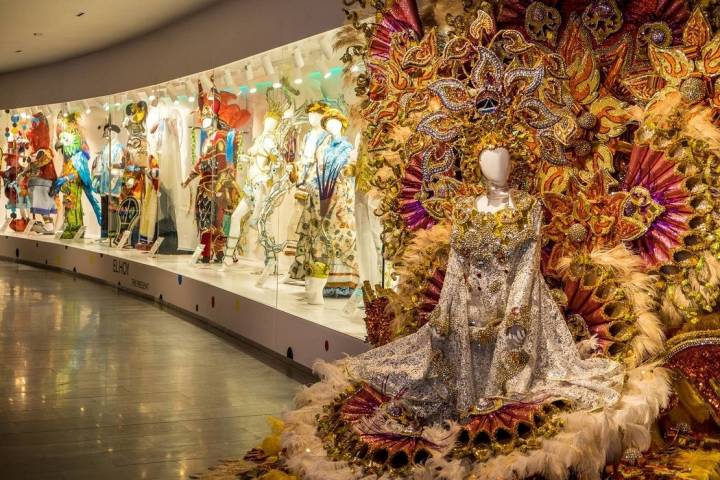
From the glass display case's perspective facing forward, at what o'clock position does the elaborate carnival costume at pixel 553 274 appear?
The elaborate carnival costume is roughly at 10 o'clock from the glass display case.

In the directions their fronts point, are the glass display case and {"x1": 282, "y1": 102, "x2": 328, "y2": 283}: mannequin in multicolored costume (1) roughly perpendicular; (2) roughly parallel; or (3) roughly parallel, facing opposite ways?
roughly parallel

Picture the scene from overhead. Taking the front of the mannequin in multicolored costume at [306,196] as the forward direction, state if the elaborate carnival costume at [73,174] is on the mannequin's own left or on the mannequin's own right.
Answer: on the mannequin's own right

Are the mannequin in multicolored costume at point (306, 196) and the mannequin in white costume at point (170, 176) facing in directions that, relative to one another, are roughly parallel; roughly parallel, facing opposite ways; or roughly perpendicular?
roughly parallel

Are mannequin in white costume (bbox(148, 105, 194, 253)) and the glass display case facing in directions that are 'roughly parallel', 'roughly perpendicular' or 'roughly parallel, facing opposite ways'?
roughly parallel

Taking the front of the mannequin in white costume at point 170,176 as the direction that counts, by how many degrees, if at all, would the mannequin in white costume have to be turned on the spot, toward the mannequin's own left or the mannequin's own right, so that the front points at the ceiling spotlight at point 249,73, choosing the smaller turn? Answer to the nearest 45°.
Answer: approximately 45° to the mannequin's own left

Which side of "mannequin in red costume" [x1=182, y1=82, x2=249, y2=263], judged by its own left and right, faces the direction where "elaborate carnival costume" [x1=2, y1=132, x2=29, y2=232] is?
right

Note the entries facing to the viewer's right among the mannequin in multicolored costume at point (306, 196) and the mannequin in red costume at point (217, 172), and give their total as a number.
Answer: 0

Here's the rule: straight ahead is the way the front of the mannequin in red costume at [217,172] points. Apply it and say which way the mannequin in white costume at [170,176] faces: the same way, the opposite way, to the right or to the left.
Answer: the same way

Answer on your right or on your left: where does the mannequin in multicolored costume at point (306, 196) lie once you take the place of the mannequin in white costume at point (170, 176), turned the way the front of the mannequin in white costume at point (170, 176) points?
on your left

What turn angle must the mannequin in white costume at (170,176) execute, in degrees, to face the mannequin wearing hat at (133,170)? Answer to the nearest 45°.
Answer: approximately 135° to its right

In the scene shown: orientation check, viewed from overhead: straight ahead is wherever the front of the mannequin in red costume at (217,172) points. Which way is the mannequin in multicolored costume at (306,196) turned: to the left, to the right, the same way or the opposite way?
the same way

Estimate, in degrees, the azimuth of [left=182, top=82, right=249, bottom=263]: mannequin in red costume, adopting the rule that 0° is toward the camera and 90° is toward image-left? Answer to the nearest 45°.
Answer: approximately 45°
